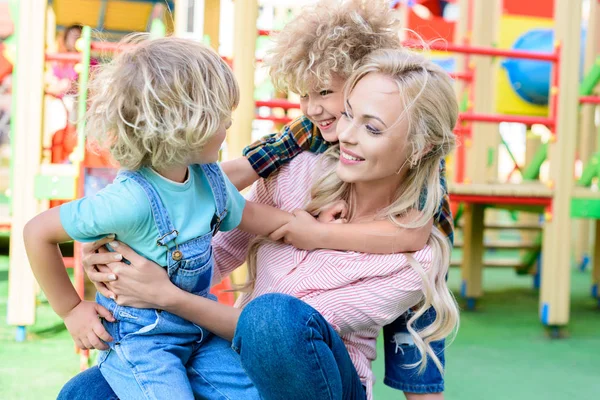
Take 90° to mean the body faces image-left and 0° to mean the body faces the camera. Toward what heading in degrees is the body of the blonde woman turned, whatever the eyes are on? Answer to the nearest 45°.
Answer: approximately 45°

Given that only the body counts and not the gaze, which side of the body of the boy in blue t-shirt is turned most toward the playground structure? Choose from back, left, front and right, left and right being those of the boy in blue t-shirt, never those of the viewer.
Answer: left

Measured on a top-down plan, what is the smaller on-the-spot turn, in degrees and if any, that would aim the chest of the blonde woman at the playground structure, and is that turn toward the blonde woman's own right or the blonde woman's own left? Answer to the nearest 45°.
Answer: approximately 135° to the blonde woman's own right

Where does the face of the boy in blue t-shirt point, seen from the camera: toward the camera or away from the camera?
away from the camera
